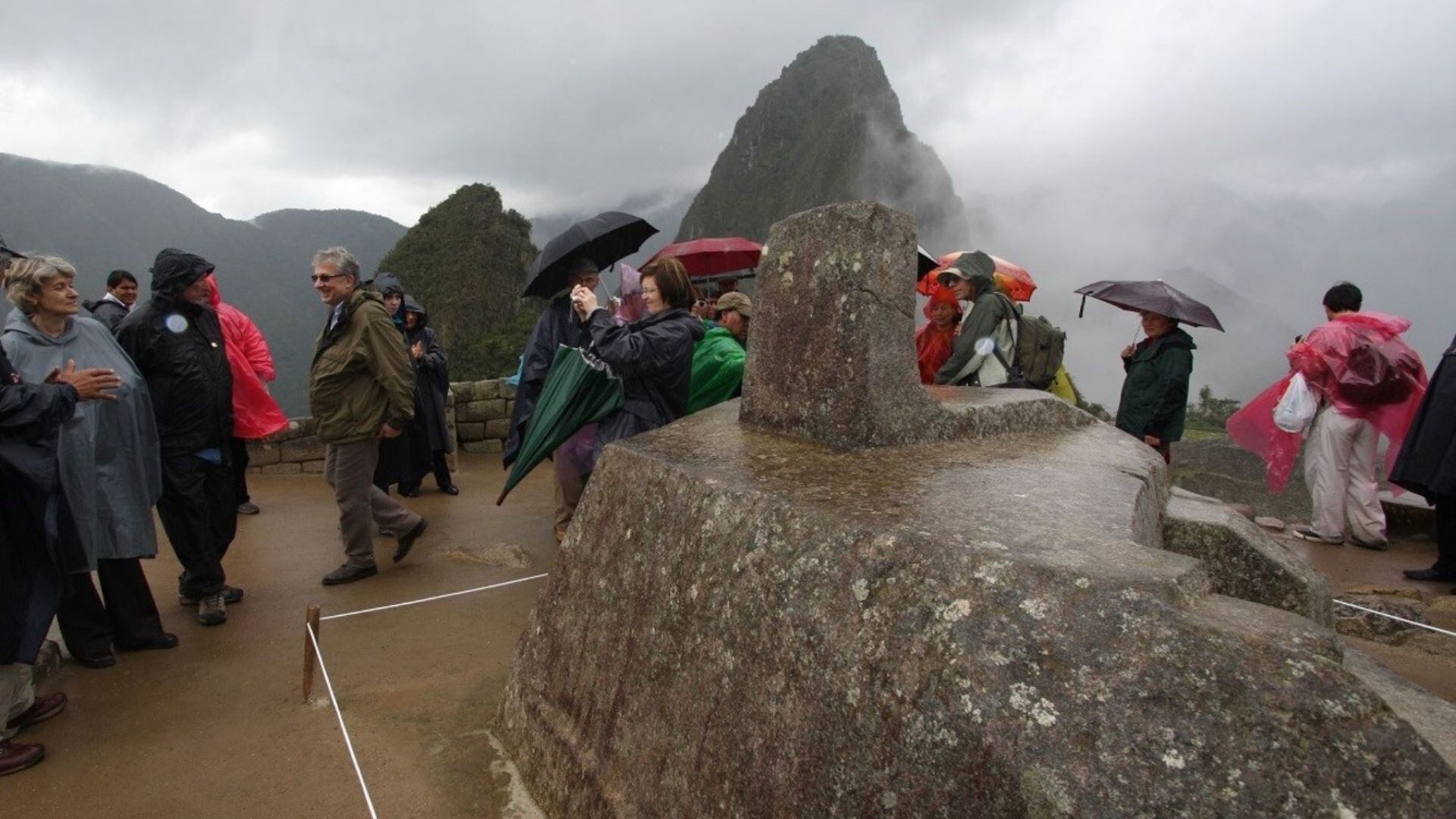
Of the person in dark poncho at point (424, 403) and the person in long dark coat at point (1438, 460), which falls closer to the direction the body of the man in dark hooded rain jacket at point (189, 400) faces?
the person in long dark coat

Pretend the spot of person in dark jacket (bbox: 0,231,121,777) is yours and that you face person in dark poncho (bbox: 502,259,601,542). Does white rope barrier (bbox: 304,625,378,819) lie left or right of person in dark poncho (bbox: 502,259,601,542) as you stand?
right

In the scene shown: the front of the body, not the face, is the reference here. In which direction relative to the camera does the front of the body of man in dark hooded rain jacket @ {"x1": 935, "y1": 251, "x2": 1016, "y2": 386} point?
to the viewer's left

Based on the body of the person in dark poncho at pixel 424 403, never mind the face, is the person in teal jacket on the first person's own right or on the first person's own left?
on the first person's own left

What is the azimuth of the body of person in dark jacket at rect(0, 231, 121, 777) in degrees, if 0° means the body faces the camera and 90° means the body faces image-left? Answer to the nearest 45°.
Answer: approximately 270°

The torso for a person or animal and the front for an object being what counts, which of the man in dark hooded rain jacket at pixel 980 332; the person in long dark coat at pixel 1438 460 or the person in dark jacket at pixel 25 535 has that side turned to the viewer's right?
the person in dark jacket

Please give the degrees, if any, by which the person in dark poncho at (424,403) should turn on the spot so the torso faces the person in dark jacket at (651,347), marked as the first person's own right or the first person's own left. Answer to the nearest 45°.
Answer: approximately 45° to the first person's own left
